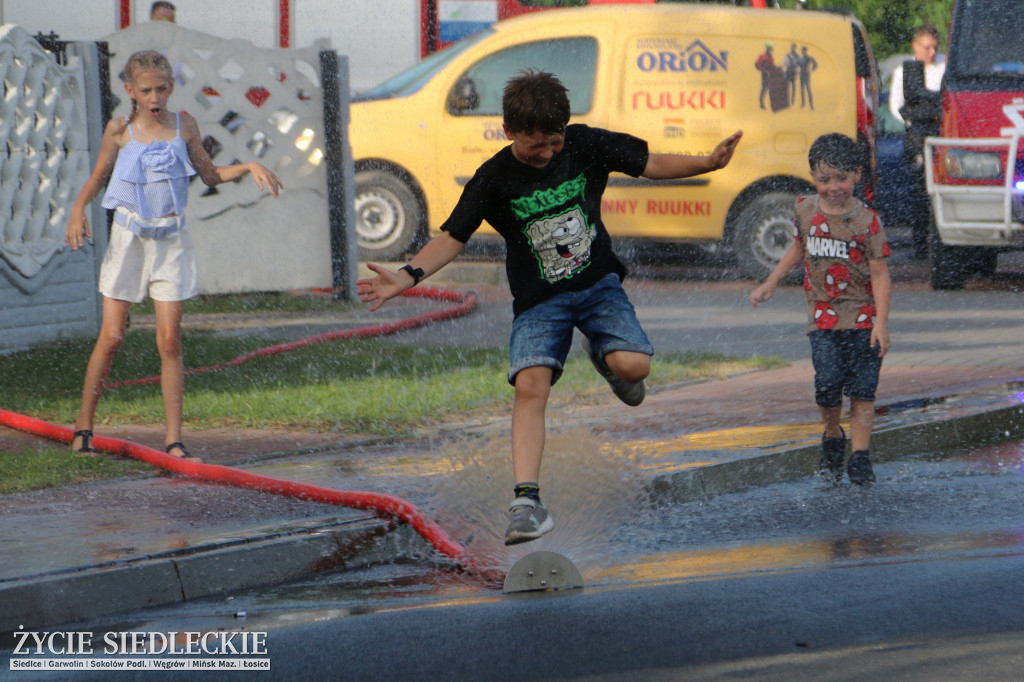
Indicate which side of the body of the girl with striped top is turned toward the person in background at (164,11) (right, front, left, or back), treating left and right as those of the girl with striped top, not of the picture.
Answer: back

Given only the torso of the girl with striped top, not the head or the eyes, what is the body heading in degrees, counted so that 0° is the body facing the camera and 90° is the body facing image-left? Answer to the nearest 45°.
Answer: approximately 0°

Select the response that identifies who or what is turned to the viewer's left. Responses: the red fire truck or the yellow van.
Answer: the yellow van

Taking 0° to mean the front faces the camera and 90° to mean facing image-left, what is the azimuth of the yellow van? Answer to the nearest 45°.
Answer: approximately 90°

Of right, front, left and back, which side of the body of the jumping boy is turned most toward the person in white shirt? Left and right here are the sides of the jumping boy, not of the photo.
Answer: back

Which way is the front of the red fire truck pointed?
toward the camera

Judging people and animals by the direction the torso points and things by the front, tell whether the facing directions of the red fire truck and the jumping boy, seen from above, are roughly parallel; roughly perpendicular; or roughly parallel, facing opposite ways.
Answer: roughly parallel

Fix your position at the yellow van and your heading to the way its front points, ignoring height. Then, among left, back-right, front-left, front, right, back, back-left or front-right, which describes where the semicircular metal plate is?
left

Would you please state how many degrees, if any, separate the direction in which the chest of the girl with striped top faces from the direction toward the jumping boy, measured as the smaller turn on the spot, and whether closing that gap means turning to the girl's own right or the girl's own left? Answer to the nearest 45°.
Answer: approximately 45° to the girl's own left

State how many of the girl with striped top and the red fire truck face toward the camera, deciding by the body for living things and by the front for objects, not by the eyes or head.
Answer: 2

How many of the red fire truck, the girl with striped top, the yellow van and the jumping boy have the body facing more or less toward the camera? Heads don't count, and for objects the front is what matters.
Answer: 3

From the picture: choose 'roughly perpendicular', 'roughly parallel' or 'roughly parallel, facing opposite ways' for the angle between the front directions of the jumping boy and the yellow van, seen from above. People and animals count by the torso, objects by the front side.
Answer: roughly perpendicular

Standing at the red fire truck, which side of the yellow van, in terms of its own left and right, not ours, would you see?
back
